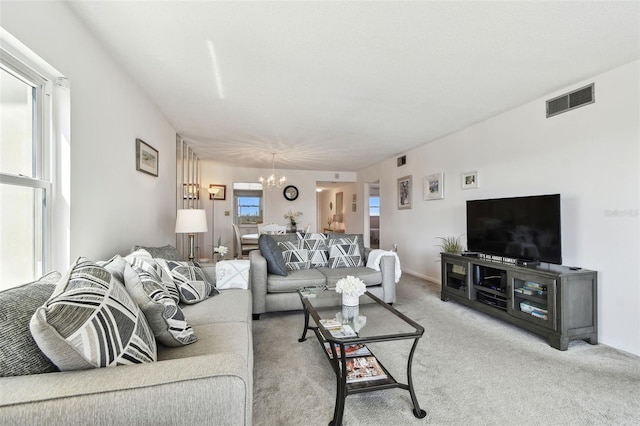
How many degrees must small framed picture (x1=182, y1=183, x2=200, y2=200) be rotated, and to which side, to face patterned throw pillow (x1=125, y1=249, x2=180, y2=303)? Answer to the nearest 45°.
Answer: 0° — it already faces it

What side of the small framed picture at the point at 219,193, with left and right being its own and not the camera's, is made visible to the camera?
front

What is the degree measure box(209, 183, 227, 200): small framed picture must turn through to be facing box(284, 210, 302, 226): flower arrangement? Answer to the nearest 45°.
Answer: approximately 90° to its left

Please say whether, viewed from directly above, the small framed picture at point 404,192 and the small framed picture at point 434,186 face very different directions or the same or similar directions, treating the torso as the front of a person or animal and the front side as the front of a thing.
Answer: same or similar directions

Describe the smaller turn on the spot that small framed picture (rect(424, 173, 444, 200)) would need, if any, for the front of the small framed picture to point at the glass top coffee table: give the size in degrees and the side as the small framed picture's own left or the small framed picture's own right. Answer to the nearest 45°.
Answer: approximately 45° to the small framed picture's own left

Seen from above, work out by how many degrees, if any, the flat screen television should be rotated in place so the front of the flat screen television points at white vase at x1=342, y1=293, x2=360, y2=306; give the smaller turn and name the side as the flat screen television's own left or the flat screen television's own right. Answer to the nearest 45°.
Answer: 0° — it already faces it

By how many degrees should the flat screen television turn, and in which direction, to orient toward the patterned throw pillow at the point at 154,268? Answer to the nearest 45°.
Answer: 0° — it already faces it

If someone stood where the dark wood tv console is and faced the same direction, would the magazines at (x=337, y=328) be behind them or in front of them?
in front

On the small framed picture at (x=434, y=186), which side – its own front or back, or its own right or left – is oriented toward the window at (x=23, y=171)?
front

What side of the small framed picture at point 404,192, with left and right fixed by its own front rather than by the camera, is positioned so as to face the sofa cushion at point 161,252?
front

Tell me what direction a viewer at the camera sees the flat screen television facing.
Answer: facing the viewer and to the left of the viewer

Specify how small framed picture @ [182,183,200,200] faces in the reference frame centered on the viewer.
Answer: facing the viewer

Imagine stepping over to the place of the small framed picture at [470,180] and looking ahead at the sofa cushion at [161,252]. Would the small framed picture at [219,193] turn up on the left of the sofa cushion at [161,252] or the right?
right

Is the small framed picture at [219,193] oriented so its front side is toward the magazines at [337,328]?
yes

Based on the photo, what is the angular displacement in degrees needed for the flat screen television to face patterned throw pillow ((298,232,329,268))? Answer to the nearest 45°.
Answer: approximately 45° to its right

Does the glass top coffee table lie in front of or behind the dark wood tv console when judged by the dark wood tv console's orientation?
in front
